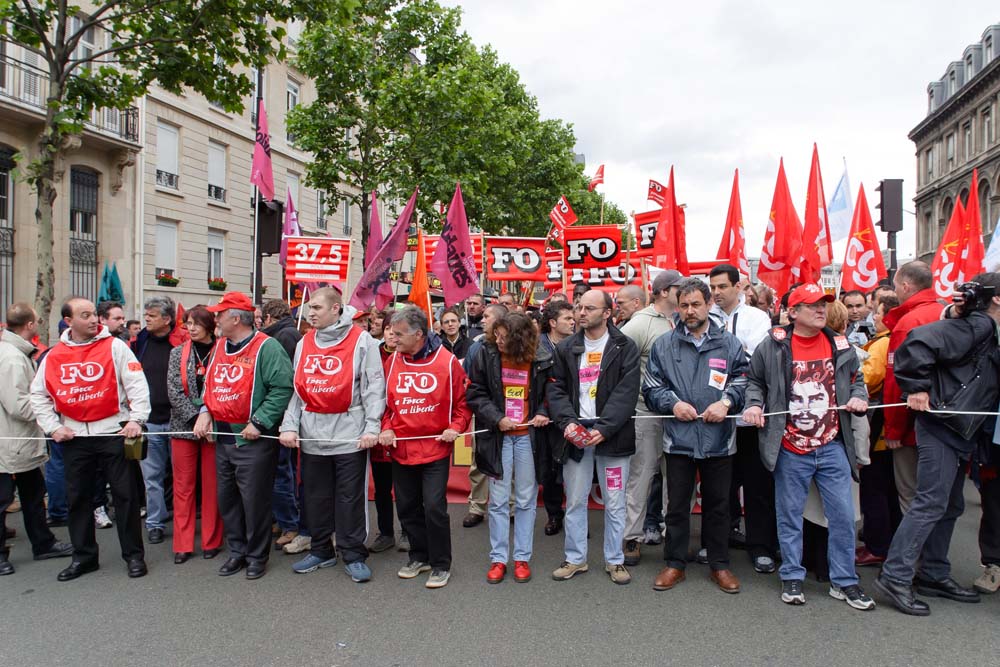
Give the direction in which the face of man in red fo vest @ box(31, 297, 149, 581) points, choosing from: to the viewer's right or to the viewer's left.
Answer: to the viewer's right

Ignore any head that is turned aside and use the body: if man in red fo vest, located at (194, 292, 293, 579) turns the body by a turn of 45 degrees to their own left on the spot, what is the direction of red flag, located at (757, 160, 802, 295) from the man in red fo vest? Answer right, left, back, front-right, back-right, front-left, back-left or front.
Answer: left

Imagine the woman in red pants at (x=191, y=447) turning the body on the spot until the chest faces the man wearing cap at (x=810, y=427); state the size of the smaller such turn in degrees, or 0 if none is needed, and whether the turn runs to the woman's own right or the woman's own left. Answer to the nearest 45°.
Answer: approximately 45° to the woman's own left

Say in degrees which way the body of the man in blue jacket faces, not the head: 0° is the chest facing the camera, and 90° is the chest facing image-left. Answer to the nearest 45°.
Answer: approximately 0°

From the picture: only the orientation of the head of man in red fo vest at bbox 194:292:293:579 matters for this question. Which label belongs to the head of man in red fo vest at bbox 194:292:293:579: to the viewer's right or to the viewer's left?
to the viewer's left

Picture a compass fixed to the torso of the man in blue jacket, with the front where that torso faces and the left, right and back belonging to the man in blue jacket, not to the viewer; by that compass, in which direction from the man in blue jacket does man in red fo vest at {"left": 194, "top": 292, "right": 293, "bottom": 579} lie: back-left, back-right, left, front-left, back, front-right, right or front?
right

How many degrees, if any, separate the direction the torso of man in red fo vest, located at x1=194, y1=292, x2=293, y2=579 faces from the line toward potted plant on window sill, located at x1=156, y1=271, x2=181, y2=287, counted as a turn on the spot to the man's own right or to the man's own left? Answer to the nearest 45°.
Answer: approximately 135° to the man's own right

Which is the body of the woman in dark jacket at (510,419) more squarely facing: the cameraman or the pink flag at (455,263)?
the cameraman

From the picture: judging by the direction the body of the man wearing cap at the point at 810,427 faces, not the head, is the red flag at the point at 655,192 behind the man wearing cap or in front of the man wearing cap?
behind

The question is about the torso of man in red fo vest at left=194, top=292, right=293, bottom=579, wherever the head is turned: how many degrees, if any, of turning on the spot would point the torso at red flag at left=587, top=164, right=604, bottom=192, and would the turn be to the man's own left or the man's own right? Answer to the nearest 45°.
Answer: approximately 180°

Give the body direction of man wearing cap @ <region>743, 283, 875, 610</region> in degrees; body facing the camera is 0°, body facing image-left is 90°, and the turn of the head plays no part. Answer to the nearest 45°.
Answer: approximately 0°
